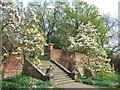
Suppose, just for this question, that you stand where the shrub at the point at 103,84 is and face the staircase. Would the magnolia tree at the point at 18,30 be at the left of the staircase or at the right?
left

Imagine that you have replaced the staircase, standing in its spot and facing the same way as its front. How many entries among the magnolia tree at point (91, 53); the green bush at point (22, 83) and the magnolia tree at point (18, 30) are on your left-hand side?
1

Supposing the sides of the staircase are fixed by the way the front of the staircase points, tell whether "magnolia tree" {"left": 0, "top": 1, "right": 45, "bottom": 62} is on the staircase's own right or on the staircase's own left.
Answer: on the staircase's own right

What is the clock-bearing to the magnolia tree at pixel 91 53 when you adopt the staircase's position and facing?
The magnolia tree is roughly at 9 o'clock from the staircase.

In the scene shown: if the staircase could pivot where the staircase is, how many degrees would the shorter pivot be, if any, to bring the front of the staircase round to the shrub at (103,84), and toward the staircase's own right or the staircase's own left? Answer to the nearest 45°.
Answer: approximately 45° to the staircase's own left

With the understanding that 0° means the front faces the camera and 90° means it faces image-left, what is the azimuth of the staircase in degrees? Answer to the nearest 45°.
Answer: approximately 315°

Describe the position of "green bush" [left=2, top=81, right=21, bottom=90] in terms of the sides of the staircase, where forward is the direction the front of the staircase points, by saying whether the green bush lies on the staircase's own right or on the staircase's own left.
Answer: on the staircase's own right

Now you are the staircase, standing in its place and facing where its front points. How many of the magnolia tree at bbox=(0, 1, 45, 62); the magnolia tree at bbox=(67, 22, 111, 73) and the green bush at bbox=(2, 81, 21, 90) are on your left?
1

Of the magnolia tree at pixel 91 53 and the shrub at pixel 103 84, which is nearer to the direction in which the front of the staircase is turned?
the shrub
